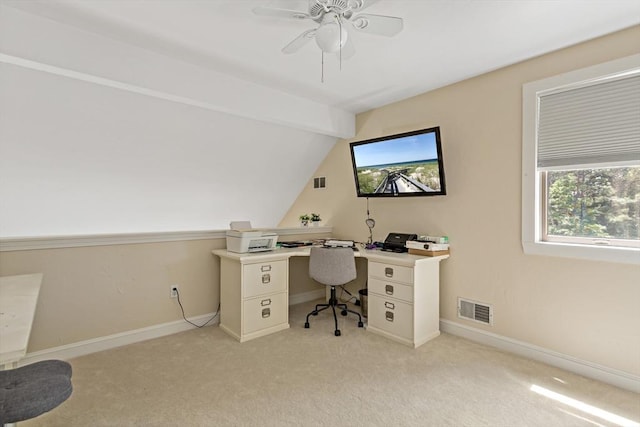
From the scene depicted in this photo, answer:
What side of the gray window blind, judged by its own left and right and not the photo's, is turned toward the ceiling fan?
front

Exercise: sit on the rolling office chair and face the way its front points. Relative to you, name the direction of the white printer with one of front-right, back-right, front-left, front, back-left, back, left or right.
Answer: left

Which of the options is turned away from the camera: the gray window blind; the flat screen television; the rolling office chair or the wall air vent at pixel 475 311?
the rolling office chair

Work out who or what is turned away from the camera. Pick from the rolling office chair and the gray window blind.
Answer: the rolling office chair

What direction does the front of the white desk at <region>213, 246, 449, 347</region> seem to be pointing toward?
toward the camera

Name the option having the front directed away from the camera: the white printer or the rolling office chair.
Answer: the rolling office chair

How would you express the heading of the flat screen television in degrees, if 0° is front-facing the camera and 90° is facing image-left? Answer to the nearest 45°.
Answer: approximately 45°

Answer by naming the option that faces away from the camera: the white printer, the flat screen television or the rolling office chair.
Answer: the rolling office chair

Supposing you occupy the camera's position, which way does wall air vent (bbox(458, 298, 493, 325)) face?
facing the viewer and to the left of the viewer

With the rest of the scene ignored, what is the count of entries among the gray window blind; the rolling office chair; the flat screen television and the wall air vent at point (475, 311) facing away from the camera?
1

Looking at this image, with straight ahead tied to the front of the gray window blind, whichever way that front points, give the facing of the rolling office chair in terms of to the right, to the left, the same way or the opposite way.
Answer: to the right

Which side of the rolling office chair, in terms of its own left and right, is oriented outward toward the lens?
back
